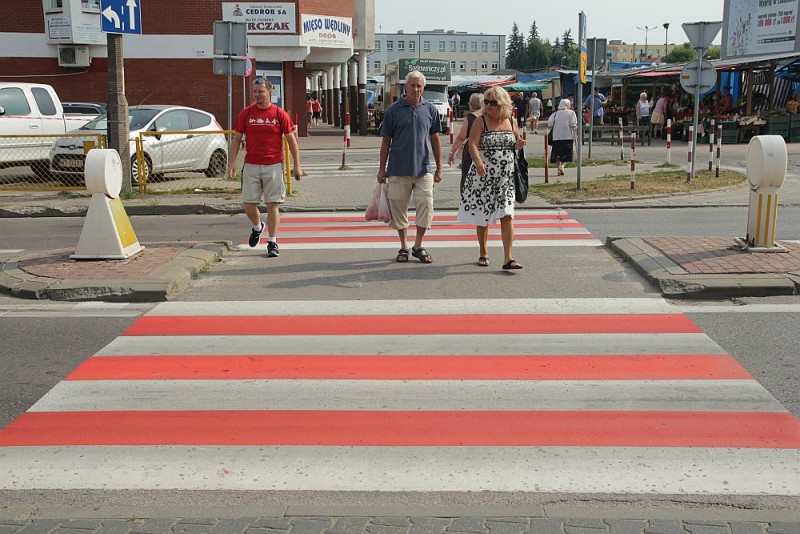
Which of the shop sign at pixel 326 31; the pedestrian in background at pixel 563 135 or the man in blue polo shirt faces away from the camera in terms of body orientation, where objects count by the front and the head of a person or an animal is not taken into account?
the pedestrian in background

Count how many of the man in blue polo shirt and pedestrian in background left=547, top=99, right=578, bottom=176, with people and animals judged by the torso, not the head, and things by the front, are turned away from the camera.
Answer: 1

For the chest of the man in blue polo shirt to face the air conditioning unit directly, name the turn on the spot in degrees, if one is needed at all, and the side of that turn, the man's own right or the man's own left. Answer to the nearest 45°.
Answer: approximately 135° to the man's own right

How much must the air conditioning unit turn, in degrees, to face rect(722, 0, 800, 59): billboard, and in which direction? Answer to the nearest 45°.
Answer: approximately 90° to its left

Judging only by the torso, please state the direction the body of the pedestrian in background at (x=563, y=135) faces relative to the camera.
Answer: away from the camera

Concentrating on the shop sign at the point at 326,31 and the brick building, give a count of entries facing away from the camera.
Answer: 0

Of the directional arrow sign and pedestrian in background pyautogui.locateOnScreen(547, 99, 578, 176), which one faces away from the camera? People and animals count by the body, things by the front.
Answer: the pedestrian in background

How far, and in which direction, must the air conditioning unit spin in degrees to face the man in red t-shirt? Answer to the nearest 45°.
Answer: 0° — it already faces them
